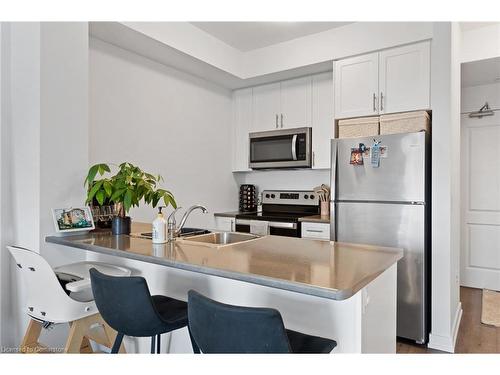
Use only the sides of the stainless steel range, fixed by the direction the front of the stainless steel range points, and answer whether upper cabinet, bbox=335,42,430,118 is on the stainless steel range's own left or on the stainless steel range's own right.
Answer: on the stainless steel range's own left

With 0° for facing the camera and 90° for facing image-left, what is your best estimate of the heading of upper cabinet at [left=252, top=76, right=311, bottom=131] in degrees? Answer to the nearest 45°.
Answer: approximately 45°

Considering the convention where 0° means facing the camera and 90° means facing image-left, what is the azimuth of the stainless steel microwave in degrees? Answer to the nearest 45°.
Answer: approximately 45°

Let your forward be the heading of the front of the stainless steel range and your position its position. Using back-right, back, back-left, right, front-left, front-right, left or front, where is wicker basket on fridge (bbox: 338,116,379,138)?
left

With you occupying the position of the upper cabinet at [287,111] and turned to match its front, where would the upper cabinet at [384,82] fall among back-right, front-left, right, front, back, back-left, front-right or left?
left

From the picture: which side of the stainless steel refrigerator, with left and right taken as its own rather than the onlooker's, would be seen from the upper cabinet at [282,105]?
right

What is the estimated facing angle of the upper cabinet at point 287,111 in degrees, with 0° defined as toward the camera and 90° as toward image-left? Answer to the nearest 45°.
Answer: approximately 45°

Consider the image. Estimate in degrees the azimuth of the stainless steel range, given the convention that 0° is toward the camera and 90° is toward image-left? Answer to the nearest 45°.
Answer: approximately 45°

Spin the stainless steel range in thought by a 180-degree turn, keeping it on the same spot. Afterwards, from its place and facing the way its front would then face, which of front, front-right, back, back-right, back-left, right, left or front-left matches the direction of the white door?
front-right

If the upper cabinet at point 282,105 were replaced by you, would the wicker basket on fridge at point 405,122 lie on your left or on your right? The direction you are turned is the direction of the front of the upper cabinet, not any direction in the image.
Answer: on your left

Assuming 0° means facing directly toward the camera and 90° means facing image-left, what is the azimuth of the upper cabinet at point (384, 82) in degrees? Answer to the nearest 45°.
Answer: approximately 45°

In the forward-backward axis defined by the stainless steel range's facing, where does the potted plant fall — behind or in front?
in front

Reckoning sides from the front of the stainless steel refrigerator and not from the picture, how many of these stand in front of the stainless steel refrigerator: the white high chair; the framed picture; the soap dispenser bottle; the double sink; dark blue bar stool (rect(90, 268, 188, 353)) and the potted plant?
6
